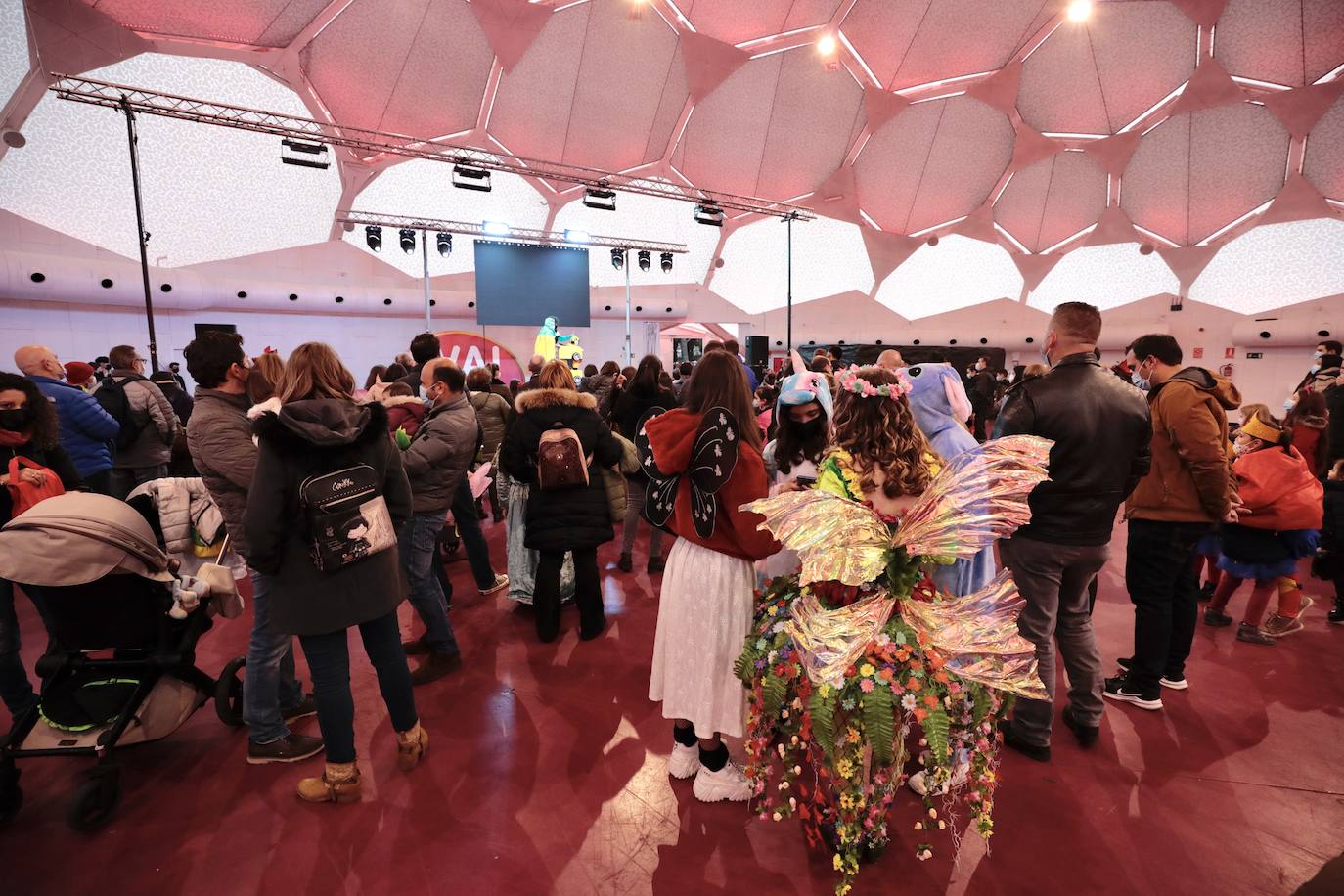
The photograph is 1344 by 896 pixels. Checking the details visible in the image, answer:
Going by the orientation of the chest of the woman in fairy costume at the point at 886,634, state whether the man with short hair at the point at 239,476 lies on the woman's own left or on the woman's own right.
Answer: on the woman's own left

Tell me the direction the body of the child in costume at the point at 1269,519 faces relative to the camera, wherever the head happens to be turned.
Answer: to the viewer's left

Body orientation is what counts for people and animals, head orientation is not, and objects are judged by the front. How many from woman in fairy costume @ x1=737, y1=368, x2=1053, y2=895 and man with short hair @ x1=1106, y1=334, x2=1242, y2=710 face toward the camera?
0

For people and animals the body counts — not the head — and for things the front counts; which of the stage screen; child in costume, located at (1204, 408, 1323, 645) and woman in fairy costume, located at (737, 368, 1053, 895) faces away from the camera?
woman in fairy costume, located at (737, 368, 1053, 895)

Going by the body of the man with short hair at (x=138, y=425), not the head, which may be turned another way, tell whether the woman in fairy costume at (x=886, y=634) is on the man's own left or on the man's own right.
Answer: on the man's own right

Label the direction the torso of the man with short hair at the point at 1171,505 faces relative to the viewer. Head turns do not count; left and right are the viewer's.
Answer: facing to the left of the viewer

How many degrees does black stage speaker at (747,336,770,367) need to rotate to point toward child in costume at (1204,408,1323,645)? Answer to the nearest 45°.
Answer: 0° — it already faces them

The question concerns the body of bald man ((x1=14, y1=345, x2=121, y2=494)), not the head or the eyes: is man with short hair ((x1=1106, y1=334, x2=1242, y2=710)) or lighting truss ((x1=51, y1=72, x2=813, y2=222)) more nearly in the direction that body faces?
the lighting truss

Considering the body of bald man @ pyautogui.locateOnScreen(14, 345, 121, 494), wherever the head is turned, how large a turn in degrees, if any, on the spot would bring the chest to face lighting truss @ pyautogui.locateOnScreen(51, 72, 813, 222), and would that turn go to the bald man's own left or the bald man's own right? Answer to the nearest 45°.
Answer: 0° — they already face it

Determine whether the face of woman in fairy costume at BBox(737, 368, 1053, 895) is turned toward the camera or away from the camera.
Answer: away from the camera

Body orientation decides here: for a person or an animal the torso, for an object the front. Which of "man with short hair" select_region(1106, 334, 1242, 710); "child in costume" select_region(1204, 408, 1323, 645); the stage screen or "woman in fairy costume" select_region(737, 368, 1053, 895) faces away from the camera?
"woman in fairy costume" select_region(737, 368, 1053, 895)

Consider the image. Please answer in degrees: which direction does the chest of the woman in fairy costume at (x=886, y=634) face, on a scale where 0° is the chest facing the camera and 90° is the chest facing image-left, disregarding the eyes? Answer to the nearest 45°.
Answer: approximately 180°

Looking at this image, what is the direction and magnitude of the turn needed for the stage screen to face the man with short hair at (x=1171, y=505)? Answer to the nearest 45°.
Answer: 0° — it already faces them

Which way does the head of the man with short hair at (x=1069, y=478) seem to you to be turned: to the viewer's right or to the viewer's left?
to the viewer's left
